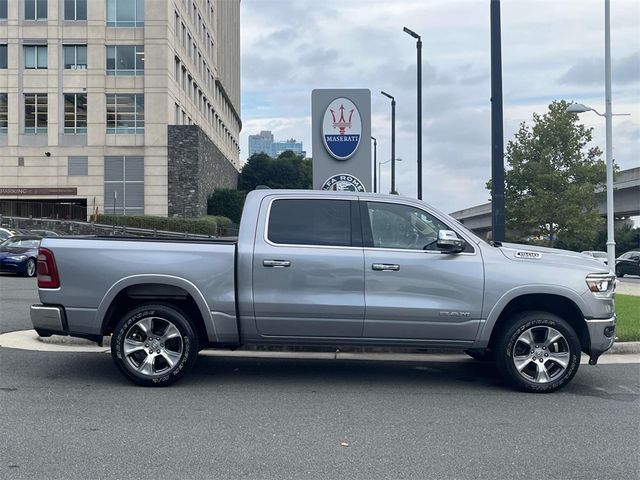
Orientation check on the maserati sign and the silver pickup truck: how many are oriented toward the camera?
1

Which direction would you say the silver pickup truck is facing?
to the viewer's right

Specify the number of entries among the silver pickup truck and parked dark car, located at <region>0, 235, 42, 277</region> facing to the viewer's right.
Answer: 1

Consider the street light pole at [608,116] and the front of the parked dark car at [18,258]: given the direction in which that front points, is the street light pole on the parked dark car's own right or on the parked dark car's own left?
on the parked dark car's own left

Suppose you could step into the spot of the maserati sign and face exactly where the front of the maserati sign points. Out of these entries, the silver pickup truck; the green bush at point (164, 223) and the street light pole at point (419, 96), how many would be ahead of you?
1

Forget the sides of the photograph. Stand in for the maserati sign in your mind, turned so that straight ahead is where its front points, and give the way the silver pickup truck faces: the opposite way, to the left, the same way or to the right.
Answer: to the left

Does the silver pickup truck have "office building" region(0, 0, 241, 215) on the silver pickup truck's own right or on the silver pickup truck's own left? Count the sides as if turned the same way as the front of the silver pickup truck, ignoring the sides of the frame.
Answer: on the silver pickup truck's own left

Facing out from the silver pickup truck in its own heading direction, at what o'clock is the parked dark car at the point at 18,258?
The parked dark car is roughly at 8 o'clock from the silver pickup truck.

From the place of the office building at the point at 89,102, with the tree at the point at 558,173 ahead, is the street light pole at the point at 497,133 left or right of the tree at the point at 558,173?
right

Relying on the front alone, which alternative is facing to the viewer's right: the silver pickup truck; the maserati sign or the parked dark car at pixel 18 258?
the silver pickup truck

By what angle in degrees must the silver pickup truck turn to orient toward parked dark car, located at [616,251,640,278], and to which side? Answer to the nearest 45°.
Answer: approximately 45° to its left
